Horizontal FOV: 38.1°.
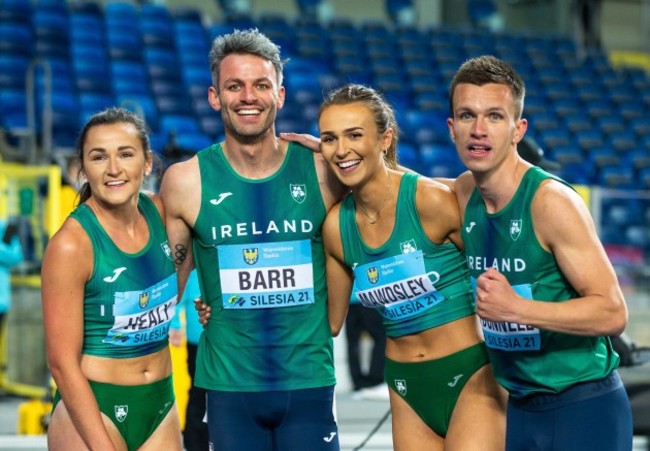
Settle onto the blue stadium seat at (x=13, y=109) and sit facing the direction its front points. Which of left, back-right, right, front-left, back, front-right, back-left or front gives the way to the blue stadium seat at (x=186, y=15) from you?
back-left

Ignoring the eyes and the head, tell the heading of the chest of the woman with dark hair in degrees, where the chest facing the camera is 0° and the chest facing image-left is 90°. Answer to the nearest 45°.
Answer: approximately 315°

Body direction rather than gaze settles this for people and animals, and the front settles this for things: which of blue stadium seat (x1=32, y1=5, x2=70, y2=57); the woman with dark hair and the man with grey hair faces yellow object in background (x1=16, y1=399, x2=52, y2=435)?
the blue stadium seat

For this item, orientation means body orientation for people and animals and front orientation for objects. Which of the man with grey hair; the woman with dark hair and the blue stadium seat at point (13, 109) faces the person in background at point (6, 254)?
the blue stadium seat

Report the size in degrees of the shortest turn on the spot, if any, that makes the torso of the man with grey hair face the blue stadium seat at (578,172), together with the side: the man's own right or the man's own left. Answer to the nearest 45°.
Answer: approximately 135° to the man's own left

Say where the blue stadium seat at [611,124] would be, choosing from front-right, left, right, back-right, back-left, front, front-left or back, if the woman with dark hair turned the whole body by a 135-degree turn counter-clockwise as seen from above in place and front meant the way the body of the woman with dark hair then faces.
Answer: front-right

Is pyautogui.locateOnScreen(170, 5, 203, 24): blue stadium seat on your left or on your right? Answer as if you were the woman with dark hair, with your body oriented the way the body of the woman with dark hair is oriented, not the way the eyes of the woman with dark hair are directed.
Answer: on your left

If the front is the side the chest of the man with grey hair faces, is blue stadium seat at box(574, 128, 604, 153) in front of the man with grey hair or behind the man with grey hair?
behind

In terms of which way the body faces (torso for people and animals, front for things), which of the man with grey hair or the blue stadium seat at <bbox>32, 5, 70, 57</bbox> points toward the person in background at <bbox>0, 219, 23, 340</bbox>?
the blue stadium seat

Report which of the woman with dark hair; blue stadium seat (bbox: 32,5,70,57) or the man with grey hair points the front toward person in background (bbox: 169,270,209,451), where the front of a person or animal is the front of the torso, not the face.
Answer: the blue stadium seat
